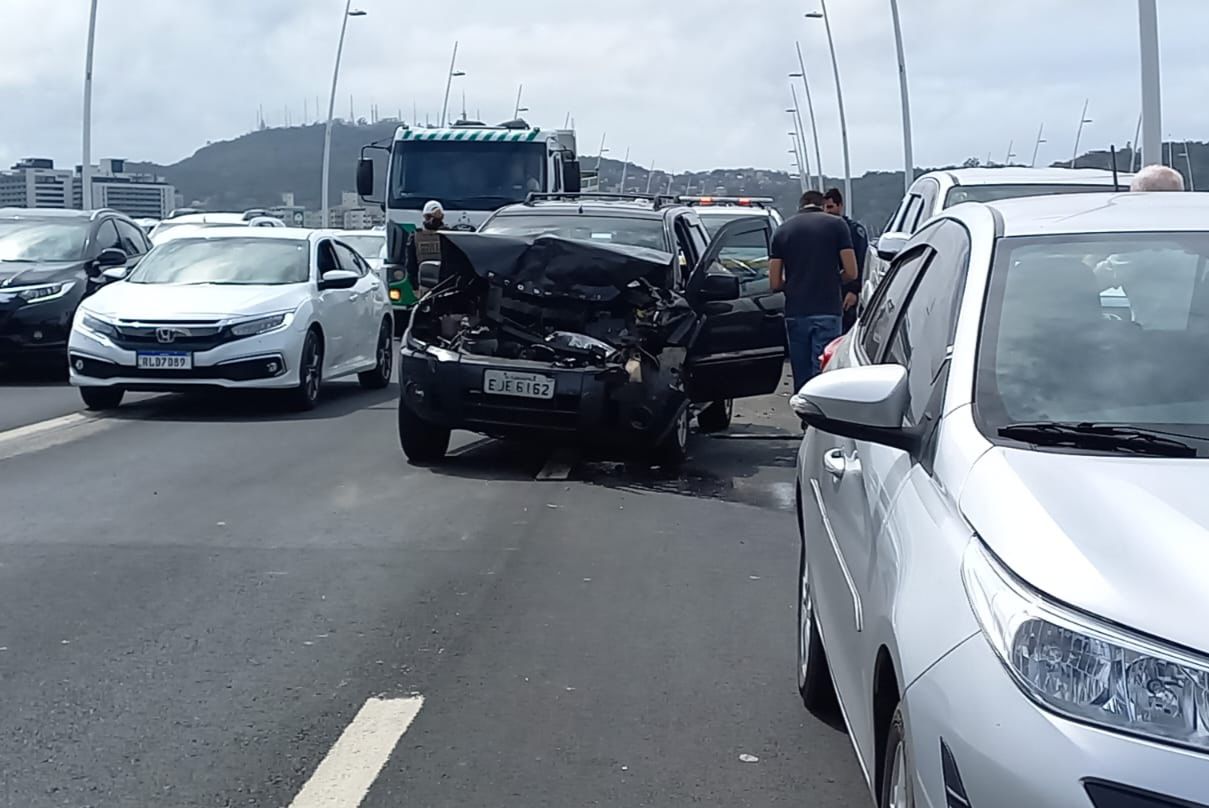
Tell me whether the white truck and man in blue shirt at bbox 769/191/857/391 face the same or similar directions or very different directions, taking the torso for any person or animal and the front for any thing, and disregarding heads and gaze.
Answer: very different directions

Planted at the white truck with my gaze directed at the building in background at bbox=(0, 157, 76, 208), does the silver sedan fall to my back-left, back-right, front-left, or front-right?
back-left

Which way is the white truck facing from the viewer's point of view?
toward the camera

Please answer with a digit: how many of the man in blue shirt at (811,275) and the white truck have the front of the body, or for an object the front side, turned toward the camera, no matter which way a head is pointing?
1

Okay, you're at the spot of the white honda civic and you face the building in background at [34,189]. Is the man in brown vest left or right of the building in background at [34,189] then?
right

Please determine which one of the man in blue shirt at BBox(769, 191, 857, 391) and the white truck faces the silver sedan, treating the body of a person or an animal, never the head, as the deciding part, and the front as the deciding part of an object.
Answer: the white truck

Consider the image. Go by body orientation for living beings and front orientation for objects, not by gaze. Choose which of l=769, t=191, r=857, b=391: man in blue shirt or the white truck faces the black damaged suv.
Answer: the white truck

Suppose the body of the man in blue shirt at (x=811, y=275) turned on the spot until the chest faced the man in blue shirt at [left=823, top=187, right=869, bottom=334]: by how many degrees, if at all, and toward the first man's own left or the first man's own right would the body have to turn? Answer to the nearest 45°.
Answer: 0° — they already face them

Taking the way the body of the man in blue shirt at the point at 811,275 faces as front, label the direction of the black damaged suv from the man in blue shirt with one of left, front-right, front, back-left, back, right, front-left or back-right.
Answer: back-left

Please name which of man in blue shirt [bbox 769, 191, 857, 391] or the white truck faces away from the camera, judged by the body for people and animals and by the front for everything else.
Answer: the man in blue shirt

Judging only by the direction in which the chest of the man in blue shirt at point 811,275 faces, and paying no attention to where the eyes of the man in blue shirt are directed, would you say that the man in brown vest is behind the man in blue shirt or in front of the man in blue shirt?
in front

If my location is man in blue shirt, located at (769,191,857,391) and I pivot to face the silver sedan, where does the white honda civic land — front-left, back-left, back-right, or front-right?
back-right

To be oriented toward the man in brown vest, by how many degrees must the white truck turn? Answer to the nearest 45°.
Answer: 0° — it already faces them

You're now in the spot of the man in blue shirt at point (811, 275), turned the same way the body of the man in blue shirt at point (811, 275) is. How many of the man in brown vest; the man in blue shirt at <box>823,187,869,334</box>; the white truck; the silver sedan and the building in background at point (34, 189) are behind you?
1

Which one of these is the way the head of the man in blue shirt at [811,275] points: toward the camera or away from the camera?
away from the camera

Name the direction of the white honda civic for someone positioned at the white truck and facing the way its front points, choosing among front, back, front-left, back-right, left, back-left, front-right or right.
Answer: front

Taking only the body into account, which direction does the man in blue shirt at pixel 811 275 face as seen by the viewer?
away from the camera
